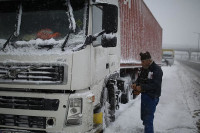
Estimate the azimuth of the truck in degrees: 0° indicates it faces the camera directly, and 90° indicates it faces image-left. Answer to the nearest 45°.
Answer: approximately 45°

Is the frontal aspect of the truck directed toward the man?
no

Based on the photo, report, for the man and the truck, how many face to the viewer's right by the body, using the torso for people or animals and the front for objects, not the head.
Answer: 0

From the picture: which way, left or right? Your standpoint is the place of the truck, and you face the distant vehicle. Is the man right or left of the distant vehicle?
right

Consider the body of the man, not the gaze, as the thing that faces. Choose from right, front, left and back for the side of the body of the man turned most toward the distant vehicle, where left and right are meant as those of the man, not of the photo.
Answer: right

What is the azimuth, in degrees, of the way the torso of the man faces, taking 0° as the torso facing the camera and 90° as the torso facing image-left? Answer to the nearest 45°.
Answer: approximately 90°

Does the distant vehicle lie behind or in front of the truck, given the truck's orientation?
behind

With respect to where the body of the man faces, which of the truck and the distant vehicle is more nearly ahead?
the truck
